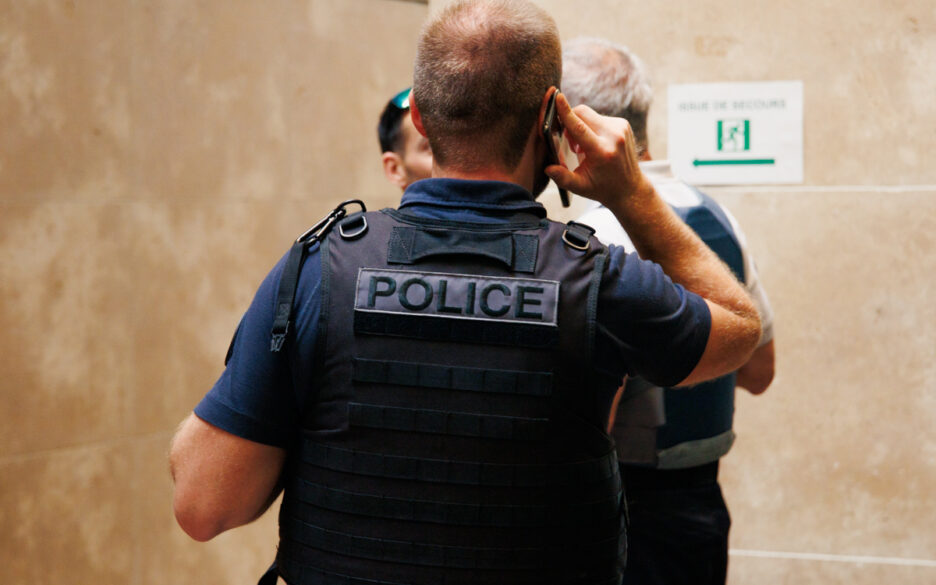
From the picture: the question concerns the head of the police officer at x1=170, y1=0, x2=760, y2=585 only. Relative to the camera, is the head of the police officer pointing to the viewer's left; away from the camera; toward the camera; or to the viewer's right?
away from the camera

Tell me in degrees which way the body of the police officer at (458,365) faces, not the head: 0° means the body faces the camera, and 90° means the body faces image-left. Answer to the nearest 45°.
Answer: approximately 180°

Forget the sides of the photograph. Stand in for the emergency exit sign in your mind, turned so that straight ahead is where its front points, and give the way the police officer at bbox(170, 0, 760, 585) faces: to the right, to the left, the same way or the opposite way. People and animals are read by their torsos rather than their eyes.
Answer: the opposite way

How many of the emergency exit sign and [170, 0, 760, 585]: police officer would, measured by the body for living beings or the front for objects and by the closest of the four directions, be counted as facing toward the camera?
1

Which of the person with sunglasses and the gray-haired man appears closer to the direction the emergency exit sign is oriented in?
the gray-haired man

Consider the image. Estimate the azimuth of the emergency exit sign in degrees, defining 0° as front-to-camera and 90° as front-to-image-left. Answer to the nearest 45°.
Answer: approximately 0°

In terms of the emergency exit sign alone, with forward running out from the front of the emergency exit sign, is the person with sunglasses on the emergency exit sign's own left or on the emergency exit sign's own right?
on the emergency exit sign's own right

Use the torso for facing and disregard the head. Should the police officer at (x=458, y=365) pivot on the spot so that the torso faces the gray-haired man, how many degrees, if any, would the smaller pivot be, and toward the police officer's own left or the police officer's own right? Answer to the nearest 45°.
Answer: approximately 45° to the police officer's own right

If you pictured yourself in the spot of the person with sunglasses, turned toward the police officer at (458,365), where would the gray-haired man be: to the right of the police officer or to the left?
left

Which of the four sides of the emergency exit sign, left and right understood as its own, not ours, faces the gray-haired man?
front

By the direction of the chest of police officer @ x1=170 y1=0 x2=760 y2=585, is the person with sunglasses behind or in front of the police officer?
in front

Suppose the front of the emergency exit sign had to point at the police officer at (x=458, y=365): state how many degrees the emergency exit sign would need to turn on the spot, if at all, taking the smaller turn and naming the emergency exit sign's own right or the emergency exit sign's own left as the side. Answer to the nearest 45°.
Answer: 0° — it already faces them
